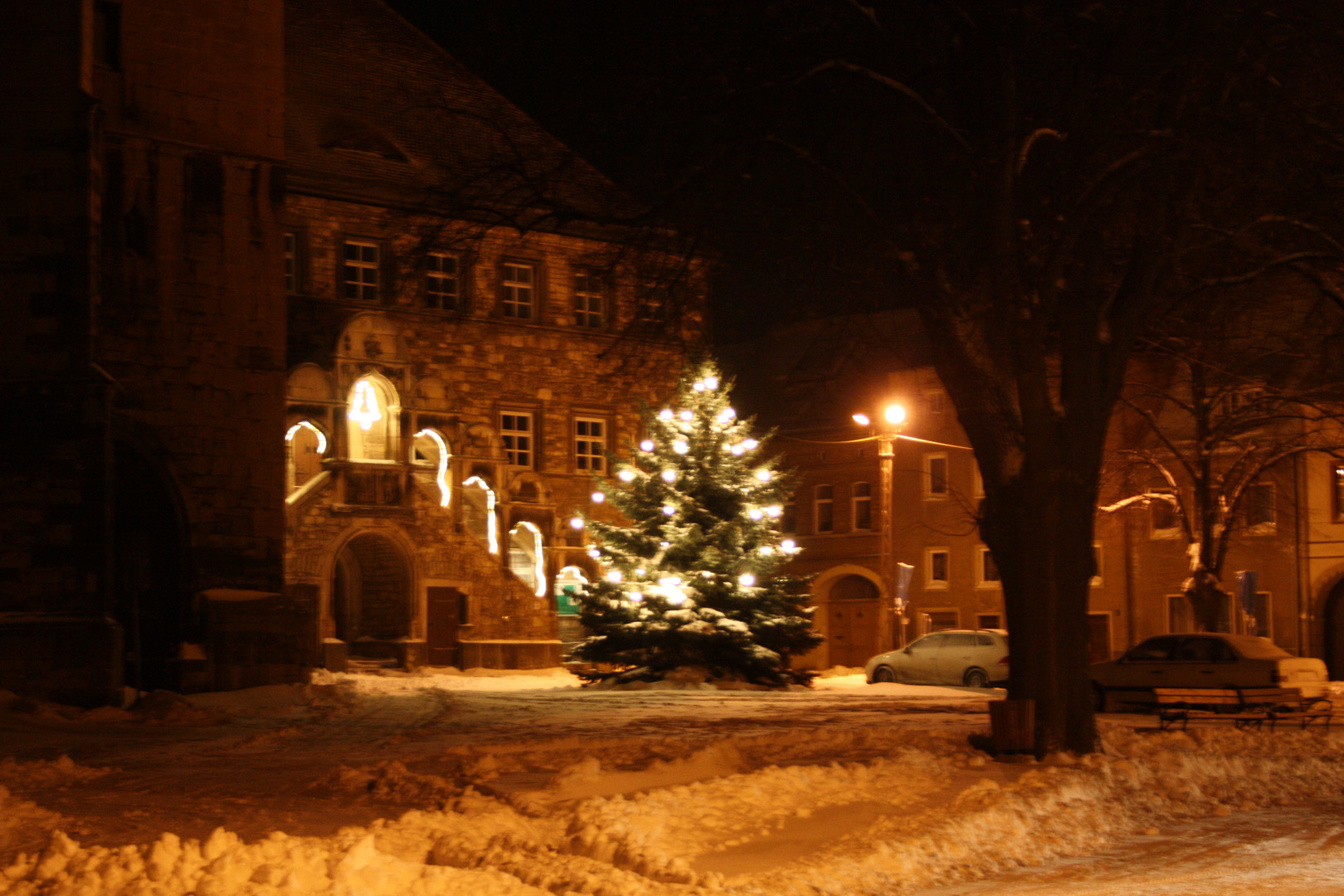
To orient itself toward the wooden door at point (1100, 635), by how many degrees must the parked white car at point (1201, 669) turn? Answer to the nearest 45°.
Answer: approximately 45° to its right

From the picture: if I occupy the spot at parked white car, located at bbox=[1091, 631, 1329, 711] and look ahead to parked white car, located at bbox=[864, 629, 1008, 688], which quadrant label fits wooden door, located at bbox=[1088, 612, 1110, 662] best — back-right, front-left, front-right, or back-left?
front-right

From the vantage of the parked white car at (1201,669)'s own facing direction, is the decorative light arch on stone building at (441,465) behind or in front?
in front

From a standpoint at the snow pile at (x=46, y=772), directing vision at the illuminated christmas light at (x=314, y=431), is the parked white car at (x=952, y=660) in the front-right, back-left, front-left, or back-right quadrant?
front-right

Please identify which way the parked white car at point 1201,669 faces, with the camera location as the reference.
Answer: facing away from the viewer and to the left of the viewer

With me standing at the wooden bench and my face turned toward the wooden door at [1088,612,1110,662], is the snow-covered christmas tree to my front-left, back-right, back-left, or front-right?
front-left

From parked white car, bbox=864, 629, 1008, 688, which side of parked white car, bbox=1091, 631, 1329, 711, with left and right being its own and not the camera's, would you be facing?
front

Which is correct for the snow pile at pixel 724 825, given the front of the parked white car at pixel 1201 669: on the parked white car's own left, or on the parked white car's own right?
on the parked white car's own left

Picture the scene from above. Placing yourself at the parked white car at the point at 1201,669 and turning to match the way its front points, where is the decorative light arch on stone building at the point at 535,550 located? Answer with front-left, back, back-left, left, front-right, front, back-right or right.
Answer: front

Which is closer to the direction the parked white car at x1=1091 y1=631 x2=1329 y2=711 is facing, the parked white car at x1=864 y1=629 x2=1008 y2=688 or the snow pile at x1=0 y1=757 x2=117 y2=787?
the parked white car

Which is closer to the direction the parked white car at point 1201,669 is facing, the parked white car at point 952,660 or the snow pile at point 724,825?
the parked white car

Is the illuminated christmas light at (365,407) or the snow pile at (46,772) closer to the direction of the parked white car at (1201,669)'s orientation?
the illuminated christmas light

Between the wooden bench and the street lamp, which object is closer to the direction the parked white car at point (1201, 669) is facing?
the street lamp

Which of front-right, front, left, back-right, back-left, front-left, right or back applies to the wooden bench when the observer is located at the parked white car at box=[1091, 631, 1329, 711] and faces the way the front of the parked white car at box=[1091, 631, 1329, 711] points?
back-left
